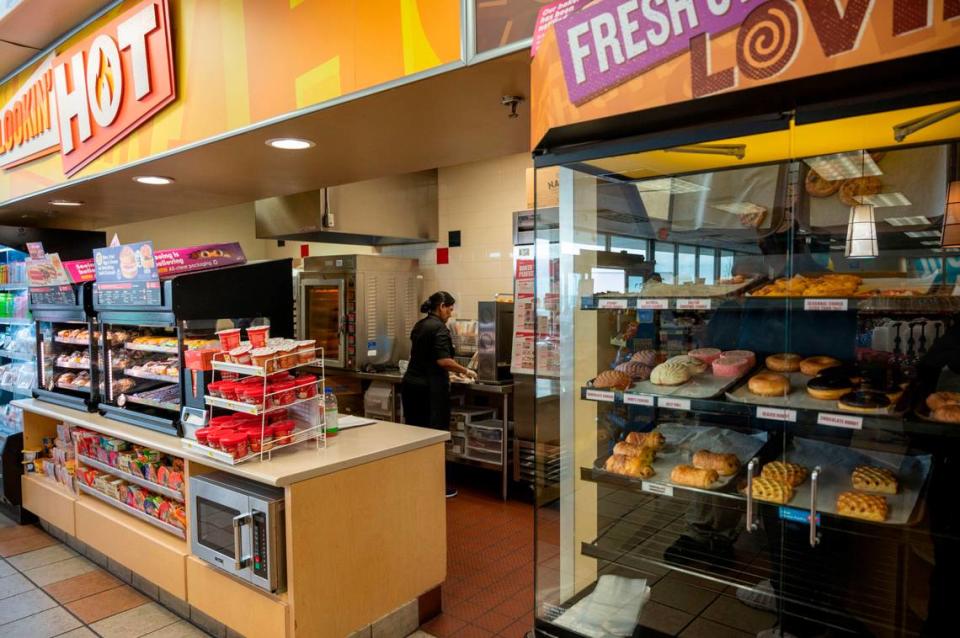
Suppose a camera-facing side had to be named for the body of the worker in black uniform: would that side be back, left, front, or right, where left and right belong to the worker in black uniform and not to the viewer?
right

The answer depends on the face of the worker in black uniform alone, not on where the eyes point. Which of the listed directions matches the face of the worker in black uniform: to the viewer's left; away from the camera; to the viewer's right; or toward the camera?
to the viewer's right

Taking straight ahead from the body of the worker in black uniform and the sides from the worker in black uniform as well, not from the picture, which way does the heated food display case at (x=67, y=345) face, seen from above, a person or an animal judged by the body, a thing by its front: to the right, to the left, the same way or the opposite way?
the opposite way

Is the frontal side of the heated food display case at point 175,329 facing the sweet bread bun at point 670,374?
no

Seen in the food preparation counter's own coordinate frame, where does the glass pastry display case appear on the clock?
The glass pastry display case is roughly at 9 o'clock from the food preparation counter.

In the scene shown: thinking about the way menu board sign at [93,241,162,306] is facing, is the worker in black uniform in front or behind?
behind

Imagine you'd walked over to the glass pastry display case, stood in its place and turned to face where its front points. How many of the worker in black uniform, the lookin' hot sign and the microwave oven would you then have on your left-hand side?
0

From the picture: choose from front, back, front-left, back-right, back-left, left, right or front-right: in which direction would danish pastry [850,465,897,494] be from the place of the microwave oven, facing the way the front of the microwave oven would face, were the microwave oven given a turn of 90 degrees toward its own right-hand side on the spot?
back

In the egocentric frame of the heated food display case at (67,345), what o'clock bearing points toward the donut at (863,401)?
The donut is roughly at 10 o'clock from the heated food display case.

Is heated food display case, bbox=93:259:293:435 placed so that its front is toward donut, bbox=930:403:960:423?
no

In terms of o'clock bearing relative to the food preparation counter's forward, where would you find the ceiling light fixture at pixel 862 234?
The ceiling light fixture is roughly at 9 o'clock from the food preparation counter.

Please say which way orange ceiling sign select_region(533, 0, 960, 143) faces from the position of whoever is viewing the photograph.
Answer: facing the viewer and to the left of the viewer

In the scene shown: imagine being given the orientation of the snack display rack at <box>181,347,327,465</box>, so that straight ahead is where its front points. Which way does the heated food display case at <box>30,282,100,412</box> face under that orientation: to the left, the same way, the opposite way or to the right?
the same way

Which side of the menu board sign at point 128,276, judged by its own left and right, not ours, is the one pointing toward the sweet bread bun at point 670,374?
left
